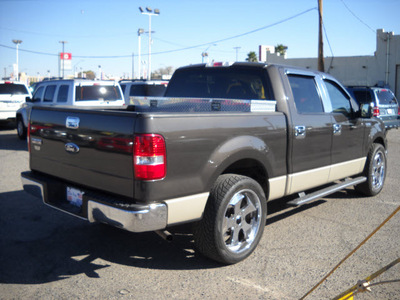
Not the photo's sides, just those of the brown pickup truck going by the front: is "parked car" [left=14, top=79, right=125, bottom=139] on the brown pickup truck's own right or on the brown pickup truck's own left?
on the brown pickup truck's own left

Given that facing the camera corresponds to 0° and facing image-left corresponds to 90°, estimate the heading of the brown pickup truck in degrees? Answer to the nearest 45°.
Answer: approximately 225°

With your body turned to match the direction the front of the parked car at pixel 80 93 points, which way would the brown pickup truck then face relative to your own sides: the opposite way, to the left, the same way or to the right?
to the right

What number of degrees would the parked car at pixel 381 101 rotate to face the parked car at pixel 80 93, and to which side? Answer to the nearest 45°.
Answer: approximately 90° to its left

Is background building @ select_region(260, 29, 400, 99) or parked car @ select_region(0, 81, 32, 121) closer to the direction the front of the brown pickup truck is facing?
the background building

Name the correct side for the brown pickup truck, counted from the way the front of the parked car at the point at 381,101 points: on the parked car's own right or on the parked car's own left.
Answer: on the parked car's own left

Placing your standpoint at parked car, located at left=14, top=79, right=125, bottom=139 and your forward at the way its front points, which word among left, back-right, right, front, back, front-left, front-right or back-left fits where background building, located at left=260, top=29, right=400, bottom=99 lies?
right

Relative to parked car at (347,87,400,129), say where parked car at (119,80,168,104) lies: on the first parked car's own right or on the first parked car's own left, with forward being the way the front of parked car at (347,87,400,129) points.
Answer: on the first parked car's own left

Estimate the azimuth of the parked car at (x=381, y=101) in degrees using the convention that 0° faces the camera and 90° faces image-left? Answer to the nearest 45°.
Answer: approximately 135°

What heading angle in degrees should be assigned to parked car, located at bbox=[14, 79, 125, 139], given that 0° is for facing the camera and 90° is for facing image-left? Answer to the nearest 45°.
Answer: approximately 135°

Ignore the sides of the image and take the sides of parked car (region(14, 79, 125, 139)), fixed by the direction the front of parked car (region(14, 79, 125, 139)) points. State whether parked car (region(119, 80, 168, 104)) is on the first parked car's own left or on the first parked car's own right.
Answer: on the first parked car's own right
